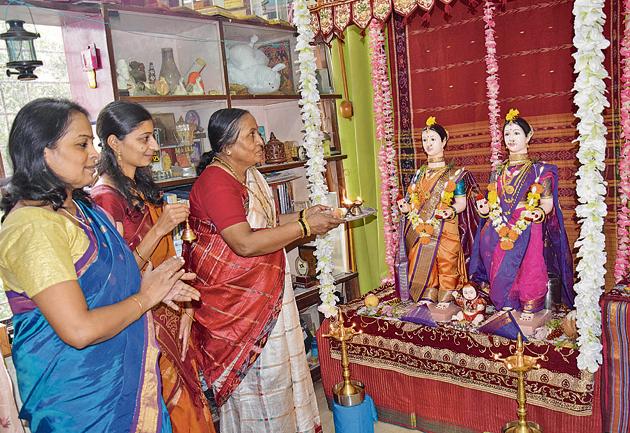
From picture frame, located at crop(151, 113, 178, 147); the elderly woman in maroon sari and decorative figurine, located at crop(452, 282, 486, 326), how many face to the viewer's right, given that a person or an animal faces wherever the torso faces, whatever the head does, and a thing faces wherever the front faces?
1

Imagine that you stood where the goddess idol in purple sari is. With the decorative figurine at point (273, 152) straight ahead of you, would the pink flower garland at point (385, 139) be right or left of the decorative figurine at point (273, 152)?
right

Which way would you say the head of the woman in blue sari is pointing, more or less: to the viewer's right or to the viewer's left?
to the viewer's right

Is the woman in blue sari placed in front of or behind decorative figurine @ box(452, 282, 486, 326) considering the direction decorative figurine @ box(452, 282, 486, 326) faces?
in front

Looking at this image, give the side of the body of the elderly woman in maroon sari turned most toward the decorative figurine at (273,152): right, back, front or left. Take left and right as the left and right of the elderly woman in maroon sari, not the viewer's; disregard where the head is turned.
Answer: left

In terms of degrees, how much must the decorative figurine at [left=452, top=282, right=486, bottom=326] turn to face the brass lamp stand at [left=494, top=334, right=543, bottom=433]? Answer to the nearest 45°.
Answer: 0° — it already faces it

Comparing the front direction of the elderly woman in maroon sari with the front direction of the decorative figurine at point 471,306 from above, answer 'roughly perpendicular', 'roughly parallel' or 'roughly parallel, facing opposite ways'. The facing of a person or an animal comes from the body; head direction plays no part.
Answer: roughly perpendicular

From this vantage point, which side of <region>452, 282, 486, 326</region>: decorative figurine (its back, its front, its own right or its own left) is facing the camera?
front

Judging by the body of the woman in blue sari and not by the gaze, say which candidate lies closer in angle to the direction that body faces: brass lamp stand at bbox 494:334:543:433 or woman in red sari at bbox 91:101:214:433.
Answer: the brass lamp stand

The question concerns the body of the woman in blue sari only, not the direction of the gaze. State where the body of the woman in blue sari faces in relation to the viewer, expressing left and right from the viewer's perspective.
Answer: facing to the right of the viewer

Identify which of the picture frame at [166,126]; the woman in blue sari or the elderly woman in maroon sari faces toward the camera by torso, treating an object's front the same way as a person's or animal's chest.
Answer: the picture frame

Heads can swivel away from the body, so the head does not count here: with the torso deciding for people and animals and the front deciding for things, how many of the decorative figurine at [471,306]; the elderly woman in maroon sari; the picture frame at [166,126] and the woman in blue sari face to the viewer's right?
2

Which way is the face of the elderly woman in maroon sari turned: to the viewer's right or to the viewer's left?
to the viewer's right

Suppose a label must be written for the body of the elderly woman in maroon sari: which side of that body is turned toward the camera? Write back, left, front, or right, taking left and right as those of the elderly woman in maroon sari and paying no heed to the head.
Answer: right

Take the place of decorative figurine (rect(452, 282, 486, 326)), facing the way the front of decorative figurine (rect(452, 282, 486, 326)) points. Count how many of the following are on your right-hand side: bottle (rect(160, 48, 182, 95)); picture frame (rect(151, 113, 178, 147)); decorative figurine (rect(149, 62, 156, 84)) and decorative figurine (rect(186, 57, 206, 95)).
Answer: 4

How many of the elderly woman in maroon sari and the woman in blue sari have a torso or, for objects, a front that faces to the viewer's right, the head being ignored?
2
